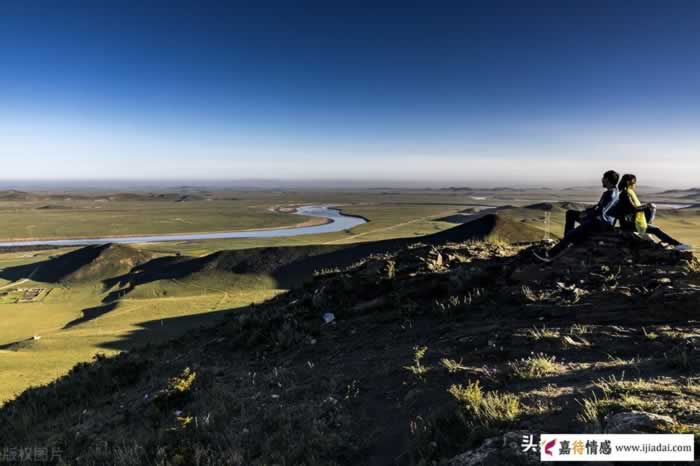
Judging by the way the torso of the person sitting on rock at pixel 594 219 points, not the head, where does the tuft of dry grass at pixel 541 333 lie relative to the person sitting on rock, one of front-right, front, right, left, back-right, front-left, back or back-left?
left

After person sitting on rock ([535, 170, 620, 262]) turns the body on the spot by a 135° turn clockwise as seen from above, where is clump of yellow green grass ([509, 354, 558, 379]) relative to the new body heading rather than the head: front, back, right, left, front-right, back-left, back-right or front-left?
back-right

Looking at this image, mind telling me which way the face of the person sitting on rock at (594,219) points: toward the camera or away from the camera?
away from the camera

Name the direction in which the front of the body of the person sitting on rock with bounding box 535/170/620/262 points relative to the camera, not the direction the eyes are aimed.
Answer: to the viewer's left

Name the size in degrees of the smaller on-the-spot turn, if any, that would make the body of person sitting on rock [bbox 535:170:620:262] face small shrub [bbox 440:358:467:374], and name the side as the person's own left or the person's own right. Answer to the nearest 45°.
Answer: approximately 90° to the person's own left
